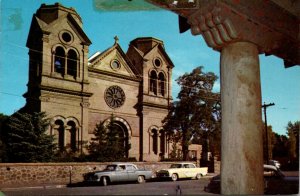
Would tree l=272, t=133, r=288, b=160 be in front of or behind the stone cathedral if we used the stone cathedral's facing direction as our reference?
in front

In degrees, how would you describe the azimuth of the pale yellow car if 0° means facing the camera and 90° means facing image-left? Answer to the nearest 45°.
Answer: approximately 45°

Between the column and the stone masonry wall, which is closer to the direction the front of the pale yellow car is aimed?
the stone masonry wall

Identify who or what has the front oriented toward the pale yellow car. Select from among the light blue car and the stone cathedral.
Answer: the stone cathedral

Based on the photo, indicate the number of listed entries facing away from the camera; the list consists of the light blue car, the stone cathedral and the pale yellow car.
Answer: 0

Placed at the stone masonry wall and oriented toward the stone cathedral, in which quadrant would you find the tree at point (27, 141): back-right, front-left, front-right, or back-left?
front-left

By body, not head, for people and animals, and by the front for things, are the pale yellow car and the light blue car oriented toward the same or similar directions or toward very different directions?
same or similar directions

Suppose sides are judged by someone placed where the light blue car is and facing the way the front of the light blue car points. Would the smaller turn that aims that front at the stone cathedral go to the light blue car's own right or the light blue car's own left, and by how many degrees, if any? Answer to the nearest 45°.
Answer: approximately 135° to the light blue car's own right

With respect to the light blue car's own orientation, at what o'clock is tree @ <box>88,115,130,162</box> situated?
The tree is roughly at 4 o'clock from the light blue car.

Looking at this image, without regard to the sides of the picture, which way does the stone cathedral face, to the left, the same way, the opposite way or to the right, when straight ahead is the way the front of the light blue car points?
to the left

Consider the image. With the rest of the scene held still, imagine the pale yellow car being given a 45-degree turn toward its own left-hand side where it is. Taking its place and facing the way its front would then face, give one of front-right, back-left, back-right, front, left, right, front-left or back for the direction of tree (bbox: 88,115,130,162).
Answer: right

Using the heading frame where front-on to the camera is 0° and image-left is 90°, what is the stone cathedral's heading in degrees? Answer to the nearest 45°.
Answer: approximately 315°

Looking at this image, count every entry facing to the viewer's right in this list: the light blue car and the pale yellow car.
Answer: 0

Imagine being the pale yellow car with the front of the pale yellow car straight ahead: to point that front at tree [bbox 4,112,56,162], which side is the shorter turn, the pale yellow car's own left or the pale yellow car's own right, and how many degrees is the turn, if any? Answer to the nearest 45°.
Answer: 0° — it already faces it
